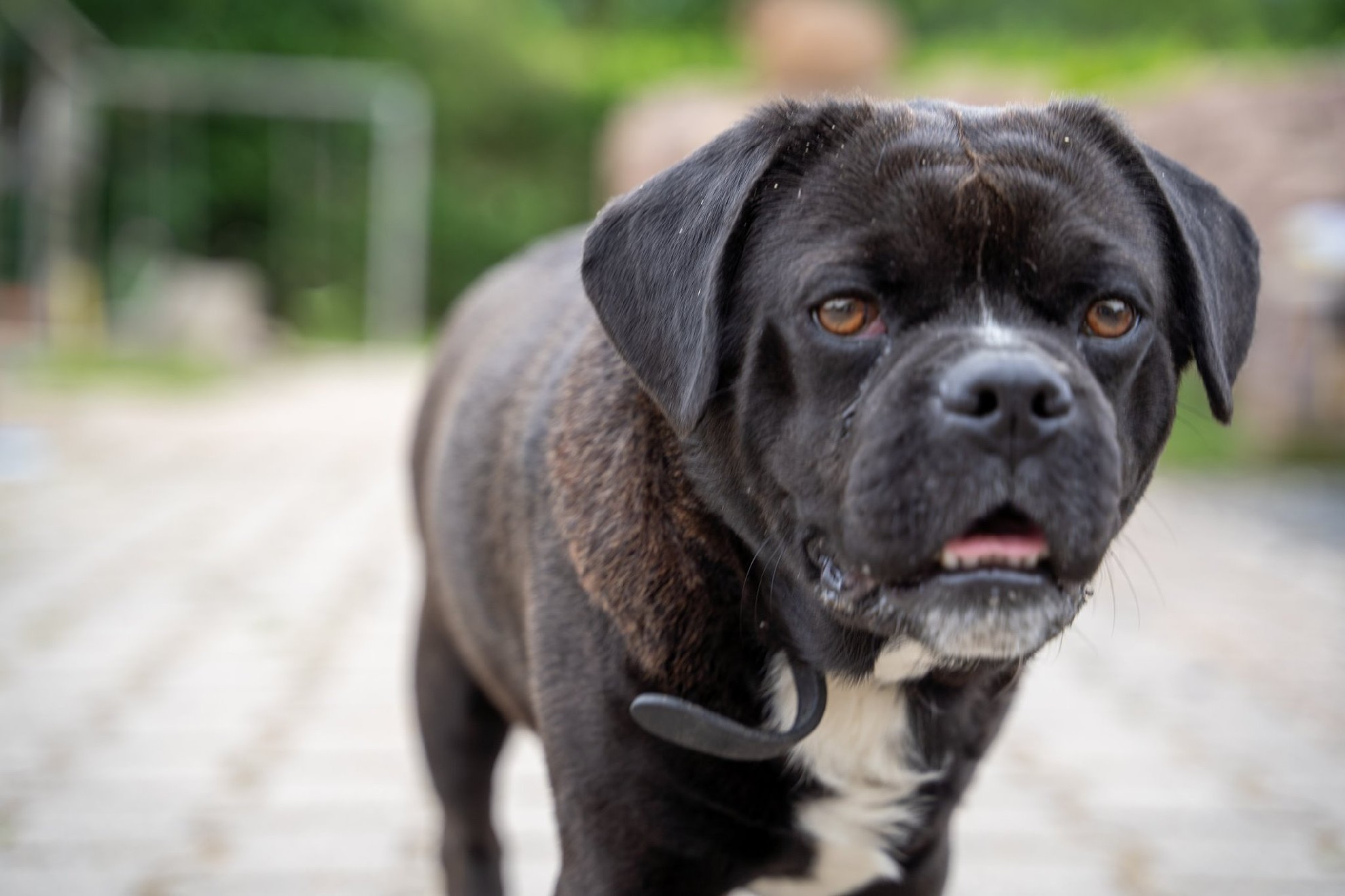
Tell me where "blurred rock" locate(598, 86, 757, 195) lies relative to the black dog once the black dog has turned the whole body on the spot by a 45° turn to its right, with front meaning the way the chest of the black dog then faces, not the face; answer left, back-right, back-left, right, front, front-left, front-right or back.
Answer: back

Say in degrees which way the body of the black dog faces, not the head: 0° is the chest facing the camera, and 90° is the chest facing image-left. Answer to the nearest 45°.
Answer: approximately 315°

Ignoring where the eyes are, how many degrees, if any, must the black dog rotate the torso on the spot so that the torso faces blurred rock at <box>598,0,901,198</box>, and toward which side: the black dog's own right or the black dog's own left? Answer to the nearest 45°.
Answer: approximately 135° to the black dog's own left
